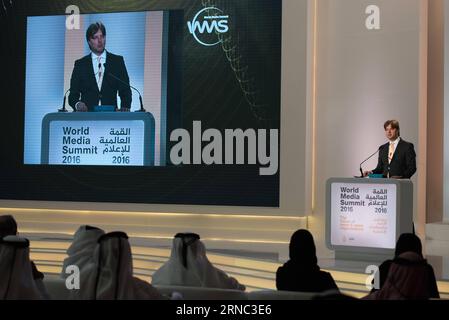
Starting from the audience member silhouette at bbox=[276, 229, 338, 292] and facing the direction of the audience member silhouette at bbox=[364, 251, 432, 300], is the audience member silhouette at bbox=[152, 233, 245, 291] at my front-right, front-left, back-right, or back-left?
back-right

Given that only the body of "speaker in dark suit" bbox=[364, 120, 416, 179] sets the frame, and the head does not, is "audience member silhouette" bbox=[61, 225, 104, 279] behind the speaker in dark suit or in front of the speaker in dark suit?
in front

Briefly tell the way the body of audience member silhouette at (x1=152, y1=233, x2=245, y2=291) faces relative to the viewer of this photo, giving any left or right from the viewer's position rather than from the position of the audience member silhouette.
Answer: facing away from the viewer

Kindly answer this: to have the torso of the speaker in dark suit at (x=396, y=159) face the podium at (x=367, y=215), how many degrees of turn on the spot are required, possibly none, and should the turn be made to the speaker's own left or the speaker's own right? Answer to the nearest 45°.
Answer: approximately 45° to the speaker's own left

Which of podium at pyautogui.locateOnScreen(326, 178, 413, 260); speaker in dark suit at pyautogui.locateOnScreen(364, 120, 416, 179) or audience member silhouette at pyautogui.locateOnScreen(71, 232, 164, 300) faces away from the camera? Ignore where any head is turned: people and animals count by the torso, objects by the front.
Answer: the audience member silhouette

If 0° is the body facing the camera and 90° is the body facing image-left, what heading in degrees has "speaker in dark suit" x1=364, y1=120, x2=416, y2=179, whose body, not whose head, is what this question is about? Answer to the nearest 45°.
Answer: approximately 45°

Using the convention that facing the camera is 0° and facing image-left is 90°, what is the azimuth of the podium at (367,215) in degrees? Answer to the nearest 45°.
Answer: approximately 45°

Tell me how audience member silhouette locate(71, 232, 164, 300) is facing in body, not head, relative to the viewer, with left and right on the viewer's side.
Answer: facing away from the viewer

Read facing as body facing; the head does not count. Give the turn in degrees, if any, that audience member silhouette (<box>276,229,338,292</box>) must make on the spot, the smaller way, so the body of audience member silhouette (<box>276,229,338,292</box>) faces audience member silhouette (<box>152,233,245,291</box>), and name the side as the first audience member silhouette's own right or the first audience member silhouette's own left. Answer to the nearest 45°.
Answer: approximately 90° to the first audience member silhouette's own left

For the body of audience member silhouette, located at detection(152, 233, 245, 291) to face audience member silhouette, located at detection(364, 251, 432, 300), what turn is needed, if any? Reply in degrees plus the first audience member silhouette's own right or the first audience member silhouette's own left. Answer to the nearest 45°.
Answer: approximately 135° to the first audience member silhouette's own right

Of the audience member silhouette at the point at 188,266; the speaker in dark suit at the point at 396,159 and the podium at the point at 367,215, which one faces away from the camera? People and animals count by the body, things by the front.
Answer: the audience member silhouette

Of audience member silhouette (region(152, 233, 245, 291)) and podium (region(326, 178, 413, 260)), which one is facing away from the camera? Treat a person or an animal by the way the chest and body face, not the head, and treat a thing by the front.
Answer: the audience member silhouette

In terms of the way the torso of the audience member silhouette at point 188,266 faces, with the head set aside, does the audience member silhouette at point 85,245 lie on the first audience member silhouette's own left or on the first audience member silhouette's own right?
on the first audience member silhouette's own left

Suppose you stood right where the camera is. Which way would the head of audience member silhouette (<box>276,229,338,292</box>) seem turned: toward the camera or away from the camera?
away from the camera

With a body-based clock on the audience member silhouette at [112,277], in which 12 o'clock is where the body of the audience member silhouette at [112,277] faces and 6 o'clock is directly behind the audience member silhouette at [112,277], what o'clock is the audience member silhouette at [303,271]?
the audience member silhouette at [303,271] is roughly at 2 o'clock from the audience member silhouette at [112,277].

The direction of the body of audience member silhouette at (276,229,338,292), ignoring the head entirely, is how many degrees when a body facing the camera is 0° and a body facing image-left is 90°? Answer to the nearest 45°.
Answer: approximately 180°
